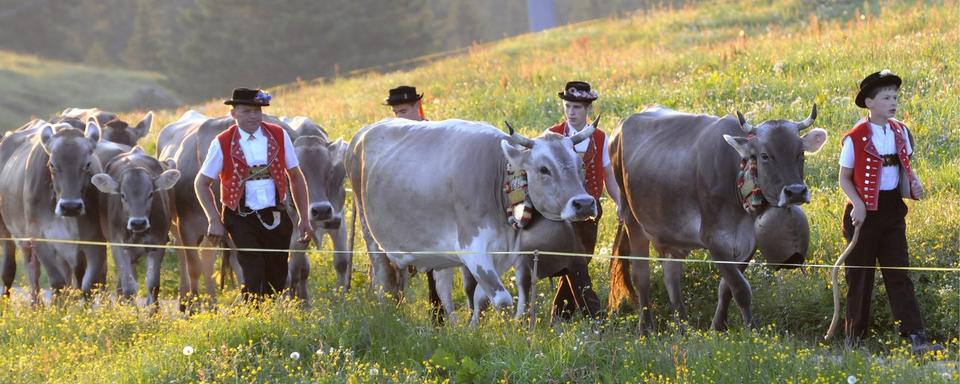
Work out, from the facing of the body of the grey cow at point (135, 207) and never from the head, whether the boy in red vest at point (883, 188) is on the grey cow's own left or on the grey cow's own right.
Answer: on the grey cow's own left

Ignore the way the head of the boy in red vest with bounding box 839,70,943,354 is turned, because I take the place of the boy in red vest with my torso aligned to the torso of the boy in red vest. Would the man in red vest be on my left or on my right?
on my right

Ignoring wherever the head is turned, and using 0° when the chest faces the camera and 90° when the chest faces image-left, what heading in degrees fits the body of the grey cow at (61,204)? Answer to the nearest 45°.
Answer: approximately 315°

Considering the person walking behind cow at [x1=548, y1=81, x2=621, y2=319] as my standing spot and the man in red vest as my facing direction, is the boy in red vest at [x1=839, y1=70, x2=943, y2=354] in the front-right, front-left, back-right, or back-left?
back-left

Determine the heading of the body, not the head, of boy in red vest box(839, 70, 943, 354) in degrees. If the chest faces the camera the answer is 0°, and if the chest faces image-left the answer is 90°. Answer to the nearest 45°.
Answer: approximately 315°

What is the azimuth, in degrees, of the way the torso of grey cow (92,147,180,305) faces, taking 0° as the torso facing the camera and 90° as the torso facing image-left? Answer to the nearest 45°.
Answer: approximately 0°
